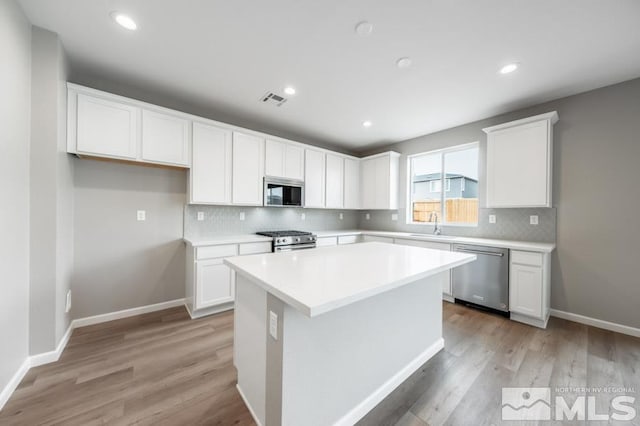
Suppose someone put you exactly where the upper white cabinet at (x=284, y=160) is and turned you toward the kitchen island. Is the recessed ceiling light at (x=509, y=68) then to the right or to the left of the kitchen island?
left

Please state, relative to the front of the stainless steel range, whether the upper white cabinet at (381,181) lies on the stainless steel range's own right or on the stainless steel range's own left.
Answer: on the stainless steel range's own left

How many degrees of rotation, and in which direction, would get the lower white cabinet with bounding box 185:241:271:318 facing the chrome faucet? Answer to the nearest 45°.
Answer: approximately 90° to its left

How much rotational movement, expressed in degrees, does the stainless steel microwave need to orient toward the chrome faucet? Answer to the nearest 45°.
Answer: approximately 45° to its left

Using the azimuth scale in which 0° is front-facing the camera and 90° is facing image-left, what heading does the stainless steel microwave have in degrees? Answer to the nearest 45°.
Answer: approximately 315°

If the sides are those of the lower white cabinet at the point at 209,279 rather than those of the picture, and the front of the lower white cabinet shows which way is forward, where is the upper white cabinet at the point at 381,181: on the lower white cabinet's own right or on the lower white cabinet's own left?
on the lower white cabinet's own left

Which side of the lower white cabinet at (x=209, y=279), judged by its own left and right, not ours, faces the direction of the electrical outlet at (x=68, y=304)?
right

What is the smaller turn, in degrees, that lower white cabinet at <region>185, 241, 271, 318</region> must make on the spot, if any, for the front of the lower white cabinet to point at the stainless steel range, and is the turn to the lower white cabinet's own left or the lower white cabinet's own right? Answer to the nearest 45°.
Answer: approximately 90° to the lower white cabinet's own left
